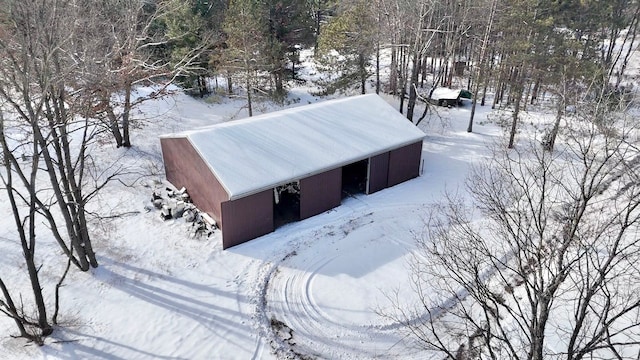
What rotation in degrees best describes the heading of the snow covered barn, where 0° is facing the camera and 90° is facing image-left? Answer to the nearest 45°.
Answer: approximately 315°

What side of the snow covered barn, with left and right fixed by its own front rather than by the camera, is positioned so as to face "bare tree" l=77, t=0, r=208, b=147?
back

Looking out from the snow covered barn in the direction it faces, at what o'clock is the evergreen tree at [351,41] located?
The evergreen tree is roughly at 8 o'clock from the snow covered barn.
